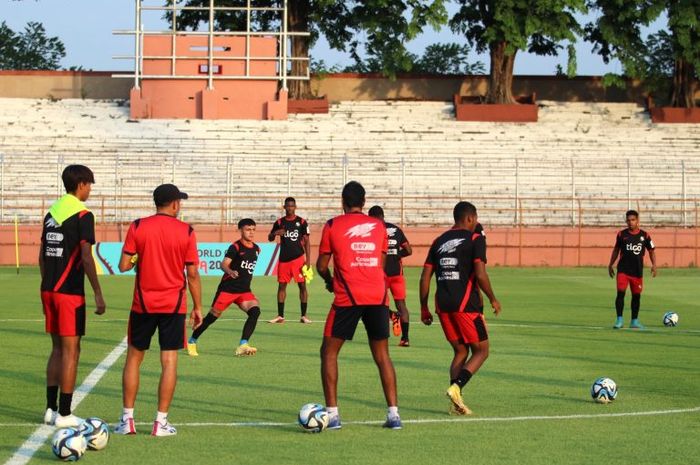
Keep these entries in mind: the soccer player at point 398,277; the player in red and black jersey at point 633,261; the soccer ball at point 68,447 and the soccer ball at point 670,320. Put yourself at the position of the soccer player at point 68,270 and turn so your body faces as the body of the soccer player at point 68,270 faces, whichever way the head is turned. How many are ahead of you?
3

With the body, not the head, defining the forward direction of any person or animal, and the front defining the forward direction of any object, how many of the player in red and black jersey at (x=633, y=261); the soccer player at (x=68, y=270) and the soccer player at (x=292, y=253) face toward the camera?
2

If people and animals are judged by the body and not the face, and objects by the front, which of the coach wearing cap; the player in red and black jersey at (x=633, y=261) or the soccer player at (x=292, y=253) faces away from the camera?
the coach wearing cap

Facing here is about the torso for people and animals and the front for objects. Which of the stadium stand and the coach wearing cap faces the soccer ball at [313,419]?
the stadium stand

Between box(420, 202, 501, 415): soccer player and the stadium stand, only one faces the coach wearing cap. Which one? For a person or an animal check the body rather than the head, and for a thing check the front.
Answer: the stadium stand

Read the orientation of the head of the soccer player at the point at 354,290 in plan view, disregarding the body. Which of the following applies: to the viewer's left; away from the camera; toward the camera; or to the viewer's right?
away from the camera

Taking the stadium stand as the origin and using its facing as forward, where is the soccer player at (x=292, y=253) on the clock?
The soccer player is roughly at 12 o'clock from the stadium stand.

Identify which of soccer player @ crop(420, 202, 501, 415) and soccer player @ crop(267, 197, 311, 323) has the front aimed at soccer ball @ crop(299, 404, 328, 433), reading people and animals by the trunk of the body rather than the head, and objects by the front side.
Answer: soccer player @ crop(267, 197, 311, 323)
